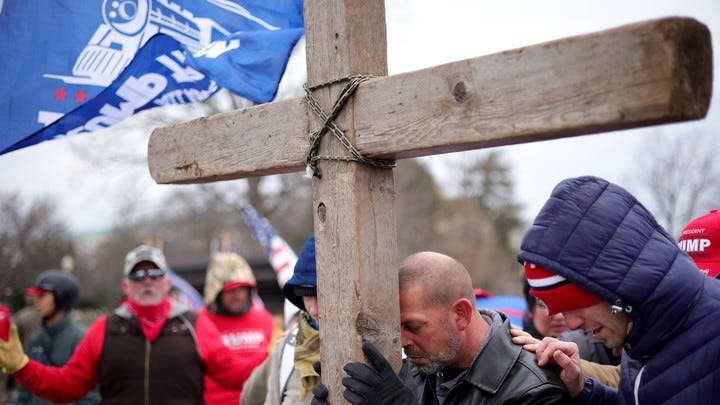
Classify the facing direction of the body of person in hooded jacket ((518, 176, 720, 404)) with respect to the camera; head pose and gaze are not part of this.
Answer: to the viewer's left

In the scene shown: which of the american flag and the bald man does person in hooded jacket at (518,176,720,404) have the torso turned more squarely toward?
the bald man

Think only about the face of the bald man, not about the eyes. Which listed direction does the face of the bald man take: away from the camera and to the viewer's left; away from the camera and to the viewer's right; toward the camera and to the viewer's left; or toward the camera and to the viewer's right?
toward the camera and to the viewer's left

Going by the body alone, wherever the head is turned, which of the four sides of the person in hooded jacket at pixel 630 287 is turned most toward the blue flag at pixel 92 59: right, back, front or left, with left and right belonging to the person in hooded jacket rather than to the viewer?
front

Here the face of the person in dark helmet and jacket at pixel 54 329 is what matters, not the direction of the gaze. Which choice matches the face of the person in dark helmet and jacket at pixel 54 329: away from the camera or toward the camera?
toward the camera

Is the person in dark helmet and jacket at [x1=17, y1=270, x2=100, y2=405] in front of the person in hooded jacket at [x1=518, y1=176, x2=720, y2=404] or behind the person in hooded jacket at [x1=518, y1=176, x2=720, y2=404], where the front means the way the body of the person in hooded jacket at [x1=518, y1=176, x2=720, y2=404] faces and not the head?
in front

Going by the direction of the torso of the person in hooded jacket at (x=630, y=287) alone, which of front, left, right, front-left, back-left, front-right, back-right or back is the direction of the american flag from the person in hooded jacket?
front-right

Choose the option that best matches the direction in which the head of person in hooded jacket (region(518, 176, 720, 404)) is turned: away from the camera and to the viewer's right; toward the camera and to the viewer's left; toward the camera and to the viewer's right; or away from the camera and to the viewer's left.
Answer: toward the camera and to the viewer's left
